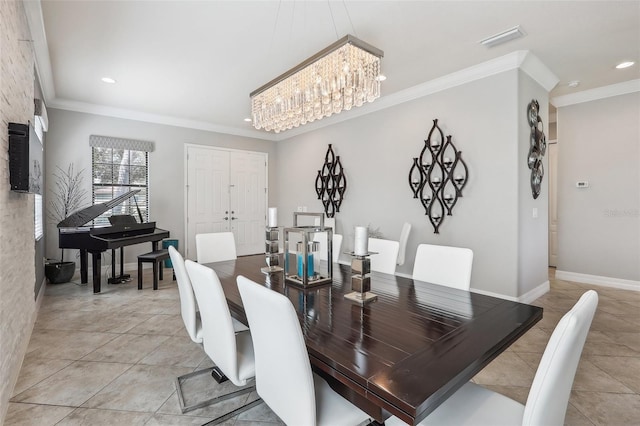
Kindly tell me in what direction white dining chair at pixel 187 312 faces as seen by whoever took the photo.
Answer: facing to the right of the viewer

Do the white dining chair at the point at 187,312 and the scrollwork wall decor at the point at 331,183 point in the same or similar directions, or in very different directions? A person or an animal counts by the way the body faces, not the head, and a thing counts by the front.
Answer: very different directions

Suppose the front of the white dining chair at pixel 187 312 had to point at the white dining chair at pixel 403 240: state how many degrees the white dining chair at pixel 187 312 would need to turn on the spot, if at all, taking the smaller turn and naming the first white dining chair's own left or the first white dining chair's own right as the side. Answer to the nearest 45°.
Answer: approximately 45° to the first white dining chair's own left

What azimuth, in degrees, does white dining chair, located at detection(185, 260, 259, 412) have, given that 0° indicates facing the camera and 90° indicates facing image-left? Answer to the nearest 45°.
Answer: approximately 225°

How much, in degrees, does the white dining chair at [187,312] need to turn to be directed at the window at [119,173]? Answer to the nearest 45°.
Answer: approximately 90° to its left

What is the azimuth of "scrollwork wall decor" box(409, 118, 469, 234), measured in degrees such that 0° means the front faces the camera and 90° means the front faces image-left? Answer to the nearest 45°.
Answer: approximately 45°
